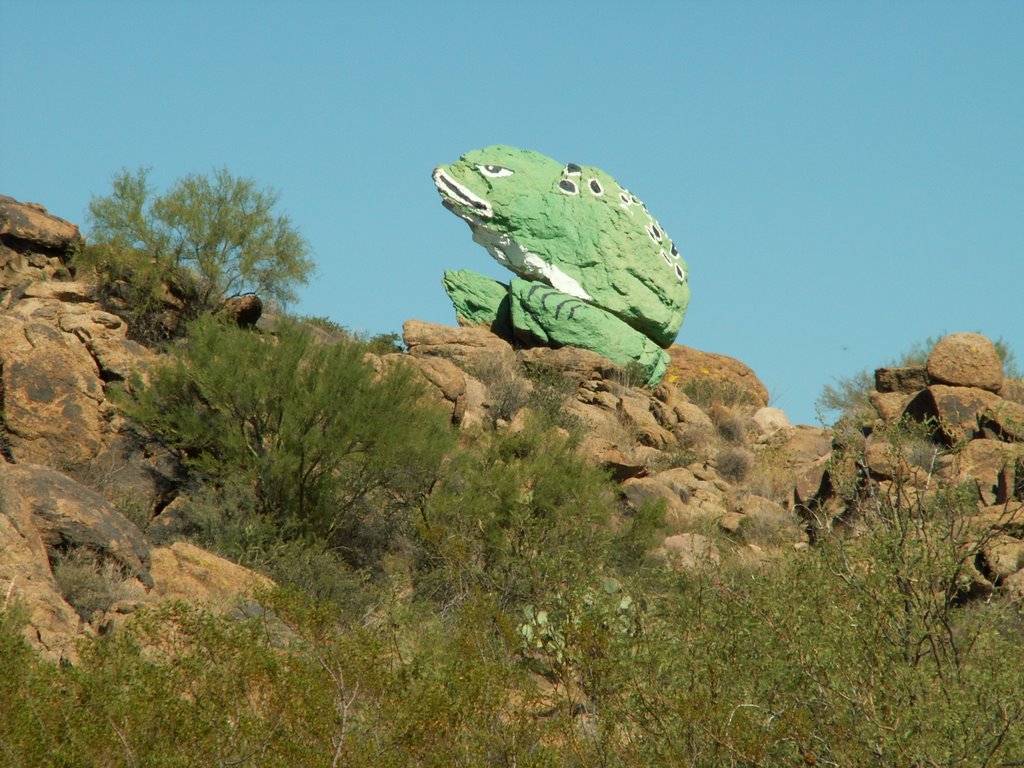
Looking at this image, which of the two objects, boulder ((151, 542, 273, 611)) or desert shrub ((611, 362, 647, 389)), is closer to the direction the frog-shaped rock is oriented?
the boulder

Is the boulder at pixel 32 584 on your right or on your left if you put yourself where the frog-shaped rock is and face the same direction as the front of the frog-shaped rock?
on your left

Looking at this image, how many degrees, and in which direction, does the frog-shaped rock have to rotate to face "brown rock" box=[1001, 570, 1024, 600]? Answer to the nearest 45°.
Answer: approximately 90° to its left

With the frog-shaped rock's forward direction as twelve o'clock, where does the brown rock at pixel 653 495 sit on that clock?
The brown rock is roughly at 8 o'clock from the frog-shaped rock.

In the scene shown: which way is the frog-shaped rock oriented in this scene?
to the viewer's left

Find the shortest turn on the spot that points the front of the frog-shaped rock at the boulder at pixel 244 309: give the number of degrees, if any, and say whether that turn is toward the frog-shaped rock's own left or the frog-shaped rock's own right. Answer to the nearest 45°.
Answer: approximately 45° to the frog-shaped rock's own left

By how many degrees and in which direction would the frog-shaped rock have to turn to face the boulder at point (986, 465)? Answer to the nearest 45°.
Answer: approximately 135° to its left

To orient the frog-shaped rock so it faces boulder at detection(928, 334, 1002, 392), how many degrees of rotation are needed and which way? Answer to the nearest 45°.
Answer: approximately 135° to its left
